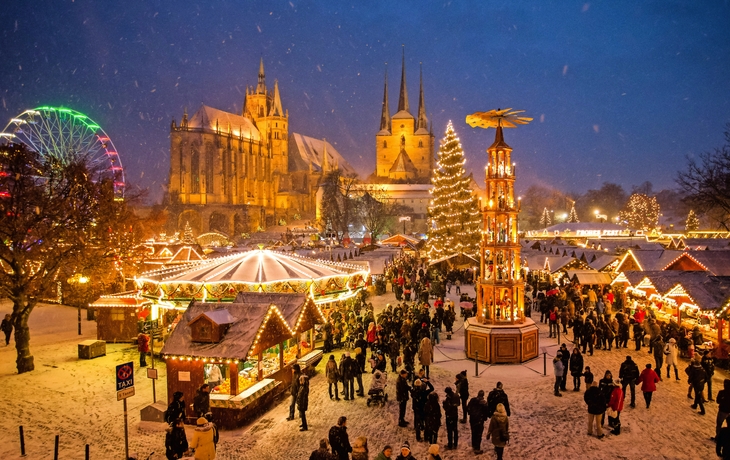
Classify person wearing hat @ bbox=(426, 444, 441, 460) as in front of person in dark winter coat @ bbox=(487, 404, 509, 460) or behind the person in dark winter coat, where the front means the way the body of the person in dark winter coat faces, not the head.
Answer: behind

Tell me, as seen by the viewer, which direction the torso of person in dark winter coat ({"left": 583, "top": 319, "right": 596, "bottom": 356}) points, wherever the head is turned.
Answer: away from the camera

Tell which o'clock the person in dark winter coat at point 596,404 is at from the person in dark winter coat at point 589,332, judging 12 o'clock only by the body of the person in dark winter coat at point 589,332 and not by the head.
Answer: the person in dark winter coat at point 596,404 is roughly at 6 o'clock from the person in dark winter coat at point 589,332.

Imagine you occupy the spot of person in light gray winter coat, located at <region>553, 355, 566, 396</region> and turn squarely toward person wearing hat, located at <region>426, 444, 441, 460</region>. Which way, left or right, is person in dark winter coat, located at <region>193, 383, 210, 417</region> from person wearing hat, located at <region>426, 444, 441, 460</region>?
right

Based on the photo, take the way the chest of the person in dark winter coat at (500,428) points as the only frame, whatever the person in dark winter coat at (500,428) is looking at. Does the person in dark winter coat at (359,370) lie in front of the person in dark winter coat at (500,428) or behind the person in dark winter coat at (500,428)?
in front

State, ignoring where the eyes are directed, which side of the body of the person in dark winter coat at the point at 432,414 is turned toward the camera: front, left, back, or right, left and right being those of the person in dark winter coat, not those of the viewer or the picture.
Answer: back

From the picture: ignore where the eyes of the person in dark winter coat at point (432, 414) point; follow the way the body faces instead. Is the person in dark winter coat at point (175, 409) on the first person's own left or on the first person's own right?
on the first person's own left

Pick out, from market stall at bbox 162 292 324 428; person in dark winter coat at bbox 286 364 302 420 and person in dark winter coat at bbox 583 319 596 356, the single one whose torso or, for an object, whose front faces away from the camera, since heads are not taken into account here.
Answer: person in dark winter coat at bbox 583 319 596 356
